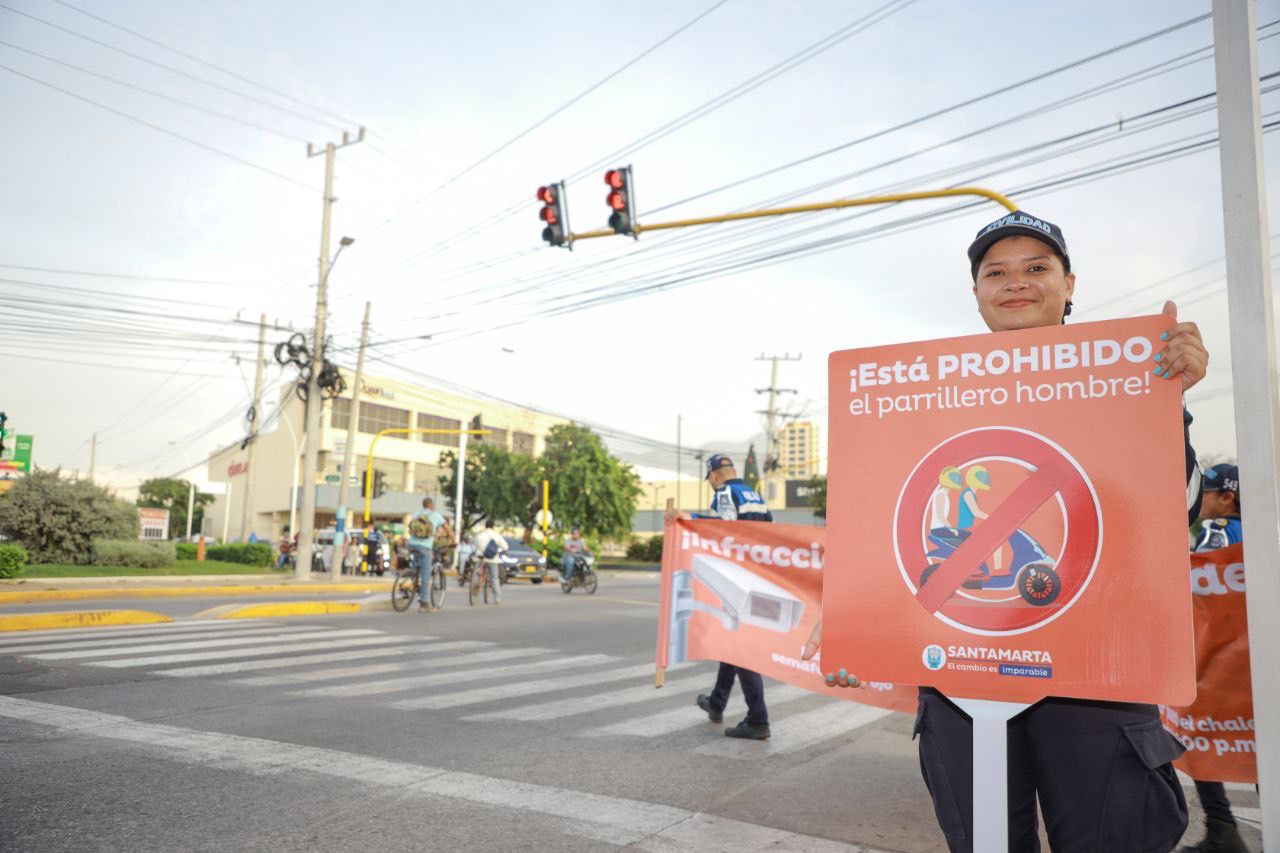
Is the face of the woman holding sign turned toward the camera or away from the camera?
toward the camera

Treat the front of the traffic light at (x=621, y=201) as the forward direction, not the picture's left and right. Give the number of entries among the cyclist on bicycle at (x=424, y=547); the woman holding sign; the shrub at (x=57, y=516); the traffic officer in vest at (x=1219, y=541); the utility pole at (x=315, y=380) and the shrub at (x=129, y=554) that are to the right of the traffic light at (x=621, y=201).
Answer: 4

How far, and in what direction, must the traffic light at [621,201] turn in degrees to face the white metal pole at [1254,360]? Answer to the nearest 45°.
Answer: approximately 45° to its left

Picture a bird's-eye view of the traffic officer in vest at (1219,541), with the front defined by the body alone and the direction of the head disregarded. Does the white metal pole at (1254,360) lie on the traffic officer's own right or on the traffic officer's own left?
on the traffic officer's own left

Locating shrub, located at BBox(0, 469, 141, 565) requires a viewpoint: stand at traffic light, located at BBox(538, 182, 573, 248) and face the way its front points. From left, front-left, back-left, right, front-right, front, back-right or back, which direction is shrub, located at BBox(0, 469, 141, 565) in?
right

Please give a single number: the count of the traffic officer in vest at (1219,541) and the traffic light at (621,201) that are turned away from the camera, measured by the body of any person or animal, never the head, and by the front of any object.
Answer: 0

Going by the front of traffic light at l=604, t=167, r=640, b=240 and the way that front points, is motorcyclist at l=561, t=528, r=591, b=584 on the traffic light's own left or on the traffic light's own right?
on the traffic light's own right

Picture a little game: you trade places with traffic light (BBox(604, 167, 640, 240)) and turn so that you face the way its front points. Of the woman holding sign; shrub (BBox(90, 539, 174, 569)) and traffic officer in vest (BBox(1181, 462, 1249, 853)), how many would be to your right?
1

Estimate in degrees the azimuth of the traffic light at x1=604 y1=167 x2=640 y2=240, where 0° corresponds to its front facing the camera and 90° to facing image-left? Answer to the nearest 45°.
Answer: approximately 45°

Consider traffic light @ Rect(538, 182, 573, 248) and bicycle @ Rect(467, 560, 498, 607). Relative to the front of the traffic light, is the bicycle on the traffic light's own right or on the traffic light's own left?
on the traffic light's own right

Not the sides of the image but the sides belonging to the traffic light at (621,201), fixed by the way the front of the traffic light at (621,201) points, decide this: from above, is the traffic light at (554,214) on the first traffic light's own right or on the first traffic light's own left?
on the first traffic light's own right
